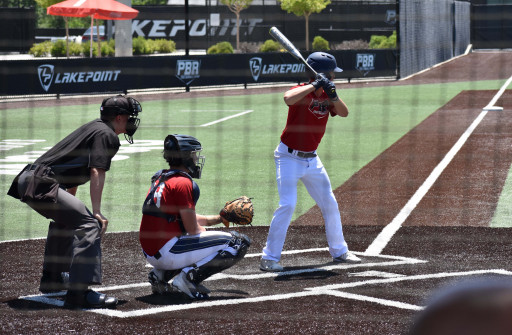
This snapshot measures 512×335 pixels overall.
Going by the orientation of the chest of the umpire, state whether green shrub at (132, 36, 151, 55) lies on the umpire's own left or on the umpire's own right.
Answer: on the umpire's own left

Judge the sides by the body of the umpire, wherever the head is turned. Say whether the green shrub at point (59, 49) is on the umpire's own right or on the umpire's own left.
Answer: on the umpire's own left

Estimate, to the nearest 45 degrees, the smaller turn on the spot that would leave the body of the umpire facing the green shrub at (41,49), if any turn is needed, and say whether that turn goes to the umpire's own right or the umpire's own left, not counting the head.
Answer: approximately 90° to the umpire's own left

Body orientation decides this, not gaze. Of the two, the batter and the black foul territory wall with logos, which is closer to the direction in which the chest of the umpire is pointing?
the batter

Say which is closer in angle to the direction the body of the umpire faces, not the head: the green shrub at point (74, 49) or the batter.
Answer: the batter

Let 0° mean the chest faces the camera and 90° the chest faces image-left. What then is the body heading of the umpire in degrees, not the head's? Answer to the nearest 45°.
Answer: approximately 270°

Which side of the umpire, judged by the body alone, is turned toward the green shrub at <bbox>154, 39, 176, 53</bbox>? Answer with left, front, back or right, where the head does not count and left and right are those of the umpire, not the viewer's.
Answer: left

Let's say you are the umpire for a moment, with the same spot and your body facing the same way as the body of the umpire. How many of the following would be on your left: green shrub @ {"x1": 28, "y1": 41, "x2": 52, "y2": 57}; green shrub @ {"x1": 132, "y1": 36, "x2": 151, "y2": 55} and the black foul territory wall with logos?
3

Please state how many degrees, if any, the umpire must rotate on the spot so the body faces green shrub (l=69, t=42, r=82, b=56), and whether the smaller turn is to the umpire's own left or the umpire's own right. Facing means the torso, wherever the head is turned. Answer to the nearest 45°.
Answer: approximately 90° to the umpire's own left

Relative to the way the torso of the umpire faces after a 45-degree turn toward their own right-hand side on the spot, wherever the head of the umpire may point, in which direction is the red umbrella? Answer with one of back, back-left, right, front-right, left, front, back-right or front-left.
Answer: back-left
